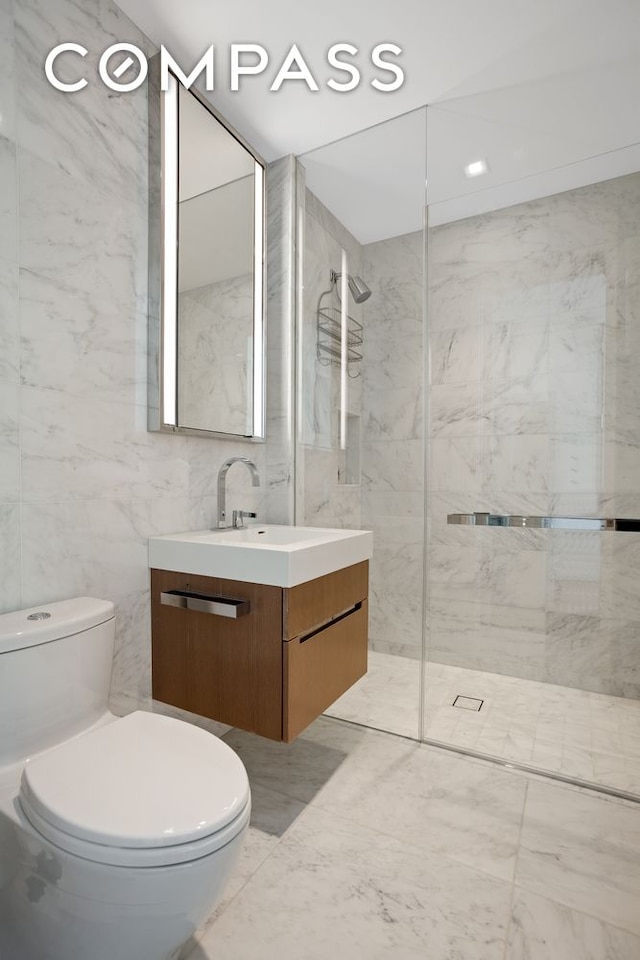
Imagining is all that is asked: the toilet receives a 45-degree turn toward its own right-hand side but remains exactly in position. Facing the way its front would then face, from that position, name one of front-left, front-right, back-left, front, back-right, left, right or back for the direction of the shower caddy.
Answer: back-left

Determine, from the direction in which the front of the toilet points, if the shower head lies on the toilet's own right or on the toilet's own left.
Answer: on the toilet's own left

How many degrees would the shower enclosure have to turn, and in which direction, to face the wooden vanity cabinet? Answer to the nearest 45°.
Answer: approximately 45° to its right

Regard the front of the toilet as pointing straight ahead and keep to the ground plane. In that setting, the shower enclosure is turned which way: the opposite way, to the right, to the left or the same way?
to the right

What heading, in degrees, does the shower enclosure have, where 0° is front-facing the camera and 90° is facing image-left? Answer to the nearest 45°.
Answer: approximately 0°

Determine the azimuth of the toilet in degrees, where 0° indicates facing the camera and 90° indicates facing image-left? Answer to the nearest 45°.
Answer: approximately 315°

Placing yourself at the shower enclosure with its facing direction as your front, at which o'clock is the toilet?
The toilet is roughly at 1 o'clock from the shower enclosure.

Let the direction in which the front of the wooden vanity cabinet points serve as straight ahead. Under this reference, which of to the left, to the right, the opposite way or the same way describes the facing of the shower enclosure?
to the right

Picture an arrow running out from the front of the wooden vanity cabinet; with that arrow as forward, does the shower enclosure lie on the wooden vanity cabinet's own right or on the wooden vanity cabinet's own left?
on the wooden vanity cabinet's own left

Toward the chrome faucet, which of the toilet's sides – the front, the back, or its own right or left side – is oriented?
left

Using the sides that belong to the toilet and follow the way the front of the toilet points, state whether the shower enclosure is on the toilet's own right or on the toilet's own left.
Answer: on the toilet's own left

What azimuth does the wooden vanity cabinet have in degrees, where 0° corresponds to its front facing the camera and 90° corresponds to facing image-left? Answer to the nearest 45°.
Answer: approximately 315°
